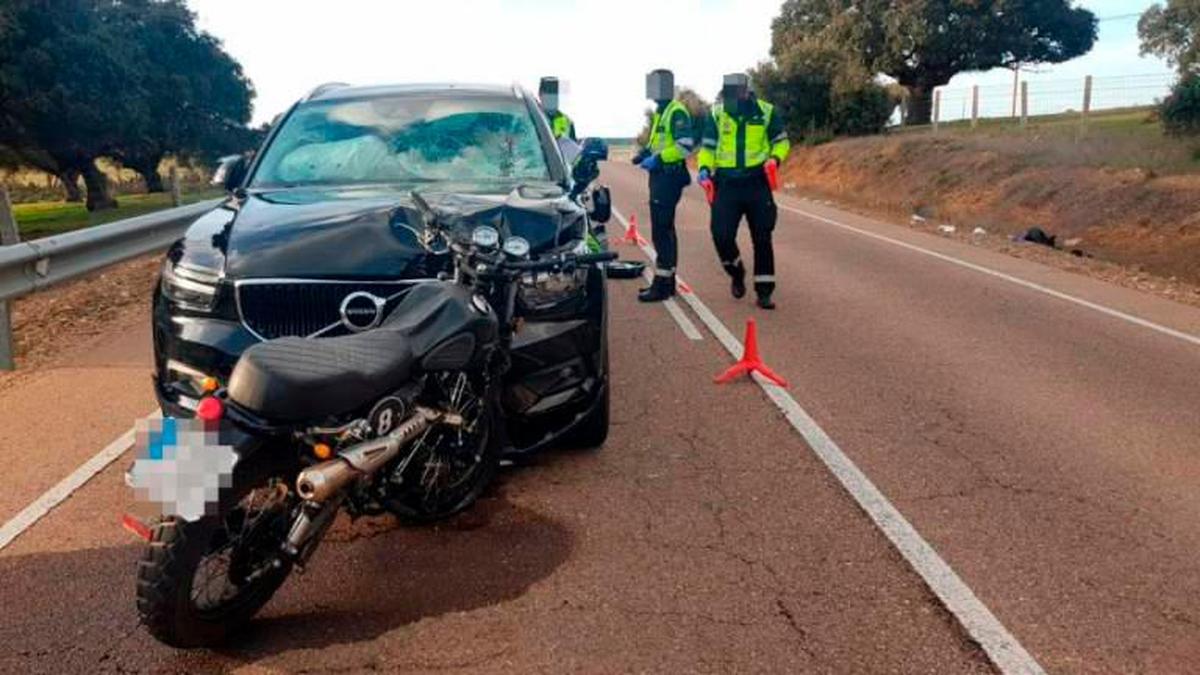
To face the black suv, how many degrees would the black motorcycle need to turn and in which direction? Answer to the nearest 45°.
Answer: approximately 45° to its left

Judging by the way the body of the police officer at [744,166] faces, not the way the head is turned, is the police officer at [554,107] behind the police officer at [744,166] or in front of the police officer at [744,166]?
behind

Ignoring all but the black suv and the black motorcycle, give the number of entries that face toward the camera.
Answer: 1

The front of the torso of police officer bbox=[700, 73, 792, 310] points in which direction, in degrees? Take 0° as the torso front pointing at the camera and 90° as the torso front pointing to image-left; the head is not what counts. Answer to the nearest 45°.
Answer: approximately 0°

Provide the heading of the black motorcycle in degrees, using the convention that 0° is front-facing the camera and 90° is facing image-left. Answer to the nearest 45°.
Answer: approximately 225°

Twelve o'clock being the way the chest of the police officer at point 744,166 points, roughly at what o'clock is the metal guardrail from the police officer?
The metal guardrail is roughly at 2 o'clock from the police officer.

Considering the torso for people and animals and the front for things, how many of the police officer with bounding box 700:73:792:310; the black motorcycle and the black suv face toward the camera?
2
